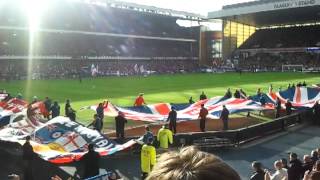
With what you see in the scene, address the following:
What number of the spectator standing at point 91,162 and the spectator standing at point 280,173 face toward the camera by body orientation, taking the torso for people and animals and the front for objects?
0

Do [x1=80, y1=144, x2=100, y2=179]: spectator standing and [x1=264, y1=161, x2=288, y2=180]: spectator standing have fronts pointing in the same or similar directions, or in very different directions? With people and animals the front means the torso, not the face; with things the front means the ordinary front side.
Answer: same or similar directions

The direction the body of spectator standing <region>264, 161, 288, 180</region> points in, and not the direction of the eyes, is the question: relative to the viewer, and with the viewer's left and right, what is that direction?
facing away from the viewer and to the left of the viewer

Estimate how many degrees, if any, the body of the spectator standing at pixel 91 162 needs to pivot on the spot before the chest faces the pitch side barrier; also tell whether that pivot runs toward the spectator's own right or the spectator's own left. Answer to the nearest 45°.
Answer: approximately 45° to the spectator's own right

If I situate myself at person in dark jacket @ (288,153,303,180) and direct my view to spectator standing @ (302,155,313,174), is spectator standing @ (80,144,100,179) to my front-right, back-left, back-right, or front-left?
back-left

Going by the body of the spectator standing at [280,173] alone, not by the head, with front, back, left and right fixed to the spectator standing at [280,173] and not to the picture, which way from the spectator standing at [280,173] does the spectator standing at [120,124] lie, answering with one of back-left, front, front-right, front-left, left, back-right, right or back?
front

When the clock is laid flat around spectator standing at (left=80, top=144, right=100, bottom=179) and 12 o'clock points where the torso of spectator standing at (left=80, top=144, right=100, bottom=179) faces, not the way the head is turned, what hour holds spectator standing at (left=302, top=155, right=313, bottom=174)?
spectator standing at (left=302, top=155, right=313, bottom=174) is roughly at 4 o'clock from spectator standing at (left=80, top=144, right=100, bottom=179).

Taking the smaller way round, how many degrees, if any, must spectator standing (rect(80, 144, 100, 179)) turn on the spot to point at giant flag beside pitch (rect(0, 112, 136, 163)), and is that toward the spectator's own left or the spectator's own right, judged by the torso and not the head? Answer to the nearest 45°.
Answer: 0° — they already face it

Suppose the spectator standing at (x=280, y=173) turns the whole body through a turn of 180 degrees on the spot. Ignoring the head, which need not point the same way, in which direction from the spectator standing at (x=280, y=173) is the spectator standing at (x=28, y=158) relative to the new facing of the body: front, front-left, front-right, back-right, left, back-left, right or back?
back-right

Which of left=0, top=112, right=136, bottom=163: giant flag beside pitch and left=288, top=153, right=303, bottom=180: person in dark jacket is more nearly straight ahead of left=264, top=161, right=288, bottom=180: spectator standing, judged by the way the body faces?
the giant flag beside pitch

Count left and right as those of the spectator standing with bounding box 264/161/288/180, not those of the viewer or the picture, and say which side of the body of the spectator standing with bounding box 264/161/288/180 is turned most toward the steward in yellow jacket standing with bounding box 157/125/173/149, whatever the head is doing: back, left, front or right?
front

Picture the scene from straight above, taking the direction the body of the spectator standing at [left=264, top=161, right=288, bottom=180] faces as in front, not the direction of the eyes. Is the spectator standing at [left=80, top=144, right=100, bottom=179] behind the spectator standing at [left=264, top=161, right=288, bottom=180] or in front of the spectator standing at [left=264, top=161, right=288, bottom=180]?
in front

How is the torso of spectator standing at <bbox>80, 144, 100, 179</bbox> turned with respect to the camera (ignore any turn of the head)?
away from the camera

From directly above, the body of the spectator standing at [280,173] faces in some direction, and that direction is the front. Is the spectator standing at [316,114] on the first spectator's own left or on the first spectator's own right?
on the first spectator's own right
